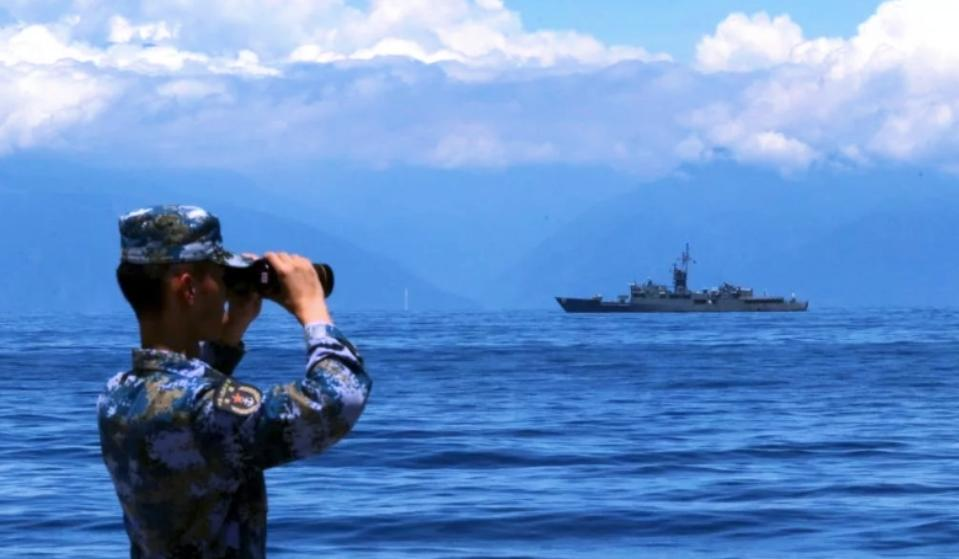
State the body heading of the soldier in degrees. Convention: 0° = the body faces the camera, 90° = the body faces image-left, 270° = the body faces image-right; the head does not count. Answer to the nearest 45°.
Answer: approximately 225°

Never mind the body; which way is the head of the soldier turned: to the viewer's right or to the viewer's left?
to the viewer's right
